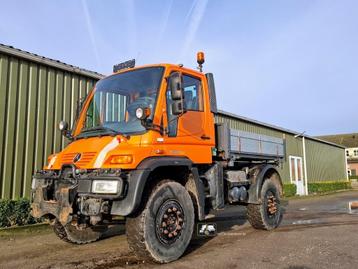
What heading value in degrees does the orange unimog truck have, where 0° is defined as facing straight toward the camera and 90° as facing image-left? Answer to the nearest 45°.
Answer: approximately 45°

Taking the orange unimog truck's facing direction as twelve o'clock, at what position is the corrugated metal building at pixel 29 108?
The corrugated metal building is roughly at 3 o'clock from the orange unimog truck.

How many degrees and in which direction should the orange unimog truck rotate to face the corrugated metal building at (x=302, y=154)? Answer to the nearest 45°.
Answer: approximately 180°
